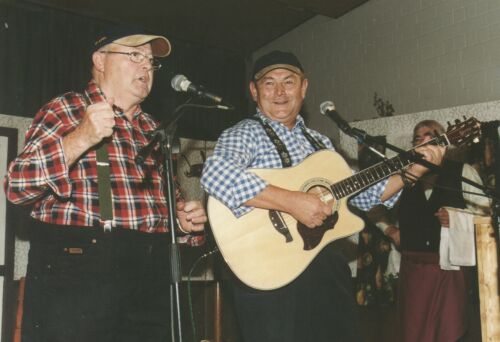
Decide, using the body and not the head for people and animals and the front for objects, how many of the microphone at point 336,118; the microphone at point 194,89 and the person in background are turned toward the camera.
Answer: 1

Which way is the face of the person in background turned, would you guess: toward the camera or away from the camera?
toward the camera

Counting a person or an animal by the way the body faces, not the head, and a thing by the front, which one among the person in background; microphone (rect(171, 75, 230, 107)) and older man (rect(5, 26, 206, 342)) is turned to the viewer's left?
the microphone

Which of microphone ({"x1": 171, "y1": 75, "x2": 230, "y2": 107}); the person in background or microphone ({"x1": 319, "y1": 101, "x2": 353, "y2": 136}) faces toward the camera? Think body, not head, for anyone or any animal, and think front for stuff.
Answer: the person in background

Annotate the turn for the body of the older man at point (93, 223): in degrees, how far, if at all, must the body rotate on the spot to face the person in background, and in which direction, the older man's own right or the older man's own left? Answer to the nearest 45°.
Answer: approximately 90° to the older man's own left

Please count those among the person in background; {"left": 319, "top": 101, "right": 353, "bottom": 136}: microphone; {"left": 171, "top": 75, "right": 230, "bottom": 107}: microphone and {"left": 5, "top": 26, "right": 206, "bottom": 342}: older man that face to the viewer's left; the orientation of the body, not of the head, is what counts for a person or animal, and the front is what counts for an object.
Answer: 2

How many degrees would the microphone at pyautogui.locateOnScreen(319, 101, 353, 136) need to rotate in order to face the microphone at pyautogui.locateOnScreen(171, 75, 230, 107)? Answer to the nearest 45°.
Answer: approximately 45° to its left

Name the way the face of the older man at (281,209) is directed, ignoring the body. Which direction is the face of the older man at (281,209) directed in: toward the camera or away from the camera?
toward the camera

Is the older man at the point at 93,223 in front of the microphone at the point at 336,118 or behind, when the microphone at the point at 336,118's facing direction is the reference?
in front

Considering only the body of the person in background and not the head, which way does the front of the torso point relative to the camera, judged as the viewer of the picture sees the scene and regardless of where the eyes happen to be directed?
toward the camera

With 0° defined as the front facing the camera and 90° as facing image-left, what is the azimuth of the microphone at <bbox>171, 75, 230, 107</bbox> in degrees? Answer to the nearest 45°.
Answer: approximately 90°

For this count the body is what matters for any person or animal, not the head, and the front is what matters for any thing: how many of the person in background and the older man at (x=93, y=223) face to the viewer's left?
0

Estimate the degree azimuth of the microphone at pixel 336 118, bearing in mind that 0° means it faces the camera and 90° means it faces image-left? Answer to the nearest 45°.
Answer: approximately 90°

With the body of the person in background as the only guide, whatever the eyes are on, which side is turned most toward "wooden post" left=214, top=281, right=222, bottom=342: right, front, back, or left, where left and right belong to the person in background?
right
